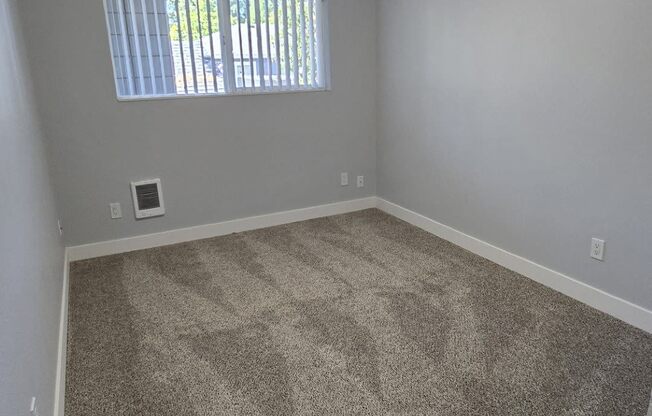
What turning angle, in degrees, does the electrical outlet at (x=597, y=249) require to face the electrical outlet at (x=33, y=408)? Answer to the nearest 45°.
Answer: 0° — it already faces it

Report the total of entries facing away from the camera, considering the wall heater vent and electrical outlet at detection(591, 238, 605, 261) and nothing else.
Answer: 0

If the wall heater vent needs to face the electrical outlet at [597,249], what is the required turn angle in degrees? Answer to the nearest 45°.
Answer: approximately 45° to its left

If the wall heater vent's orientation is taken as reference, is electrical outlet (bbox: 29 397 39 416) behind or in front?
in front

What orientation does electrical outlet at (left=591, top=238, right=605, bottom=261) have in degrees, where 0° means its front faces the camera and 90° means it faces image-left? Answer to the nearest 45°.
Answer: approximately 45°

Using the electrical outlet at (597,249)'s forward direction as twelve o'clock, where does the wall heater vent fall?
The wall heater vent is roughly at 1 o'clock from the electrical outlet.

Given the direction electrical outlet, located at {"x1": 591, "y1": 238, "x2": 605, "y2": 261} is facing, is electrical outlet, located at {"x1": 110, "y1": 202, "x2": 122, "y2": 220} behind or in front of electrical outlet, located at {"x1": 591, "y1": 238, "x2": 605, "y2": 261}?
in front

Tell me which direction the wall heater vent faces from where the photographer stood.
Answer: facing the viewer

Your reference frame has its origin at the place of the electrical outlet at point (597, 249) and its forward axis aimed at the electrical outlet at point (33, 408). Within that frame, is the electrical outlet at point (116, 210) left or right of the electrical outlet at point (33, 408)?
right

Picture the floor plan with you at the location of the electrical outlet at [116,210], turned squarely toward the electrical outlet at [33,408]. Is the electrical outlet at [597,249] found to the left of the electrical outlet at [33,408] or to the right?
left

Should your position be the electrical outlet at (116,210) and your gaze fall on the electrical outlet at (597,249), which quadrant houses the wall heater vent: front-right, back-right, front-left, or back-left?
front-left

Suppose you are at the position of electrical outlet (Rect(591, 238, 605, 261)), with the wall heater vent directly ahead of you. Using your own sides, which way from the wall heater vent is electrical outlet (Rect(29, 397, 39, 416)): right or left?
left

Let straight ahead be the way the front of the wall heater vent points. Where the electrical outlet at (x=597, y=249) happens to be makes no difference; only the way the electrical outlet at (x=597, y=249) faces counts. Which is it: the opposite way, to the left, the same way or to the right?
to the right
